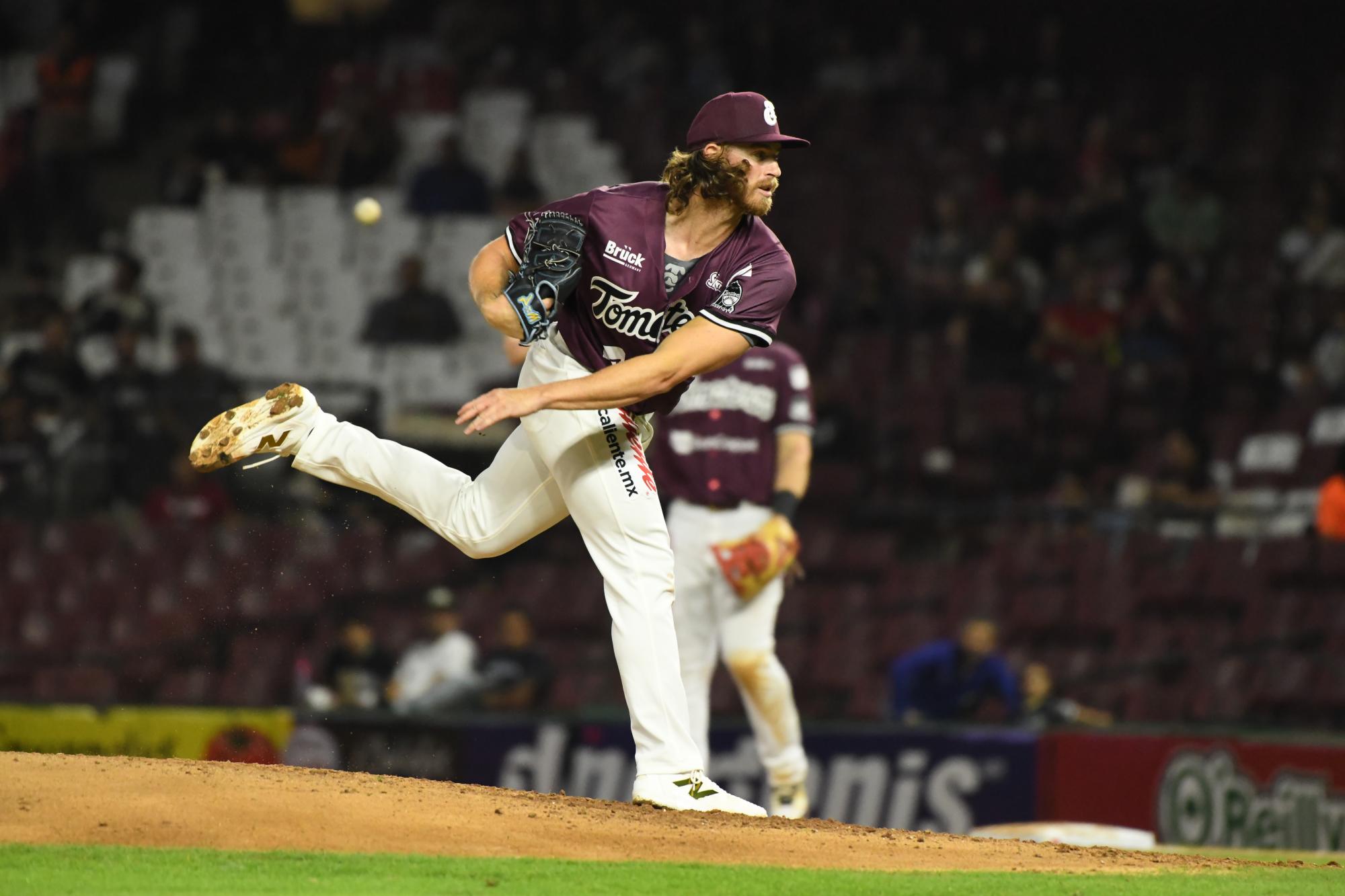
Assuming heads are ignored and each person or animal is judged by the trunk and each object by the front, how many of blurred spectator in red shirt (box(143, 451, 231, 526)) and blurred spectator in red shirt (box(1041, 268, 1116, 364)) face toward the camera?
2

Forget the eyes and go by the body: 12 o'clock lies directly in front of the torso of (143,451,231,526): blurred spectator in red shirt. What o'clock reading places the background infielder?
The background infielder is roughly at 11 o'clock from the blurred spectator in red shirt.

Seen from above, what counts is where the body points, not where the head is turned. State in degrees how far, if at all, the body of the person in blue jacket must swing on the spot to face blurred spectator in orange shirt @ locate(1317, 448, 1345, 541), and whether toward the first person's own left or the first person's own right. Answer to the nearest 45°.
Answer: approximately 135° to the first person's own left

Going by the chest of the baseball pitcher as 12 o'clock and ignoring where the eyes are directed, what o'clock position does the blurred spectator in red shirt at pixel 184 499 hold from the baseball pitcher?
The blurred spectator in red shirt is roughly at 7 o'clock from the baseball pitcher.

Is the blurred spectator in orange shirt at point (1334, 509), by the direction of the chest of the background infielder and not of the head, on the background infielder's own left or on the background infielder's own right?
on the background infielder's own left

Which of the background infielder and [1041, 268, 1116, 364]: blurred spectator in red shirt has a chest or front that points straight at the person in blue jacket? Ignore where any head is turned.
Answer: the blurred spectator in red shirt

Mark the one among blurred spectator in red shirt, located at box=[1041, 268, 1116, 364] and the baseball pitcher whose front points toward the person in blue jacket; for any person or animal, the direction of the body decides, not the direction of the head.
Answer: the blurred spectator in red shirt

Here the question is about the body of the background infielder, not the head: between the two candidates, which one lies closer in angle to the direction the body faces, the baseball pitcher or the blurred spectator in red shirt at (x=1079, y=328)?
the baseball pitcher

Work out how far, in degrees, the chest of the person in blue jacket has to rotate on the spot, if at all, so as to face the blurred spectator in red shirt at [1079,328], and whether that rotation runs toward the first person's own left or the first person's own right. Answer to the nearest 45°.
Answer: approximately 180°

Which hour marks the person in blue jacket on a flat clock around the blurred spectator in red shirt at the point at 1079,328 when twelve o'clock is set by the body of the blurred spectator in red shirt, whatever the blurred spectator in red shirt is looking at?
The person in blue jacket is roughly at 12 o'clock from the blurred spectator in red shirt.
